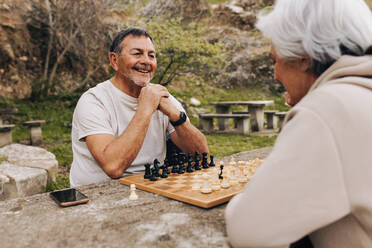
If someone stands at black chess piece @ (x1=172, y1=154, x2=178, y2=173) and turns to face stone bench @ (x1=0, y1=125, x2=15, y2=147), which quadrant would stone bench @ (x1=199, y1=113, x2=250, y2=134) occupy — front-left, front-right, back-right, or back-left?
front-right

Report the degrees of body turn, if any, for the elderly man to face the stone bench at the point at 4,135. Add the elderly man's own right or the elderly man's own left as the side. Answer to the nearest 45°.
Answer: approximately 180°

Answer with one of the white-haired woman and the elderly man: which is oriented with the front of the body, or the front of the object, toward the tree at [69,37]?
the white-haired woman

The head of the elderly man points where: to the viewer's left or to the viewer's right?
to the viewer's right

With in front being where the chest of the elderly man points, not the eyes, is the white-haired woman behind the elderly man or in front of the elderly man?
in front

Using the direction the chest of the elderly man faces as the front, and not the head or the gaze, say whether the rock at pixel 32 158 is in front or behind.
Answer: behind

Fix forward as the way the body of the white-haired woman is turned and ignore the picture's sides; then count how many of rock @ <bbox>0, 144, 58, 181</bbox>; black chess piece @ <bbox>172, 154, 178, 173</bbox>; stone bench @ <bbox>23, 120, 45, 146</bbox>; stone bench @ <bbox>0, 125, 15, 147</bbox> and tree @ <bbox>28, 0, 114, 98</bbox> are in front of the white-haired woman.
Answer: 5

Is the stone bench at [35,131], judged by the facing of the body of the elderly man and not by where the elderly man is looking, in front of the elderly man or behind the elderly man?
behind

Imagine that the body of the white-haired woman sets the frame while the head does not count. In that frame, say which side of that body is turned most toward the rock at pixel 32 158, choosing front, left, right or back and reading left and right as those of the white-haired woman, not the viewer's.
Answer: front

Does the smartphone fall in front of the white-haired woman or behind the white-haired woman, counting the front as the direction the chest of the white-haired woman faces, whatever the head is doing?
in front

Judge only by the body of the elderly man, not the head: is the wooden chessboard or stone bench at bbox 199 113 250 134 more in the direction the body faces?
the wooden chessboard

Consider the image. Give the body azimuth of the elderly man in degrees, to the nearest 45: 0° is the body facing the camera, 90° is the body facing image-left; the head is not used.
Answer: approximately 315°

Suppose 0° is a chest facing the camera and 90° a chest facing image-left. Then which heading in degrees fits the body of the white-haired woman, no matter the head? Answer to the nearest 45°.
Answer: approximately 135°

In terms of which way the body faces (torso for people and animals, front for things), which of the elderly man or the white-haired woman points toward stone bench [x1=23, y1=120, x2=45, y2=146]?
the white-haired woman

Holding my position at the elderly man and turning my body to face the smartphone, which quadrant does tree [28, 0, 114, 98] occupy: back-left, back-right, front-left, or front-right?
back-right

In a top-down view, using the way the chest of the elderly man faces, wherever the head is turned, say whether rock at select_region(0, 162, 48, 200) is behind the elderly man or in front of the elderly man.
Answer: behind

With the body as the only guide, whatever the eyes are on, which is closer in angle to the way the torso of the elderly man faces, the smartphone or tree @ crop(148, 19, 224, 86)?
the smartphone

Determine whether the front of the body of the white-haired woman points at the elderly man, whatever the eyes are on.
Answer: yes

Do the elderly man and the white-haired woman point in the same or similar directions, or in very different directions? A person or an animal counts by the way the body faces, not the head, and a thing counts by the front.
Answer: very different directions
